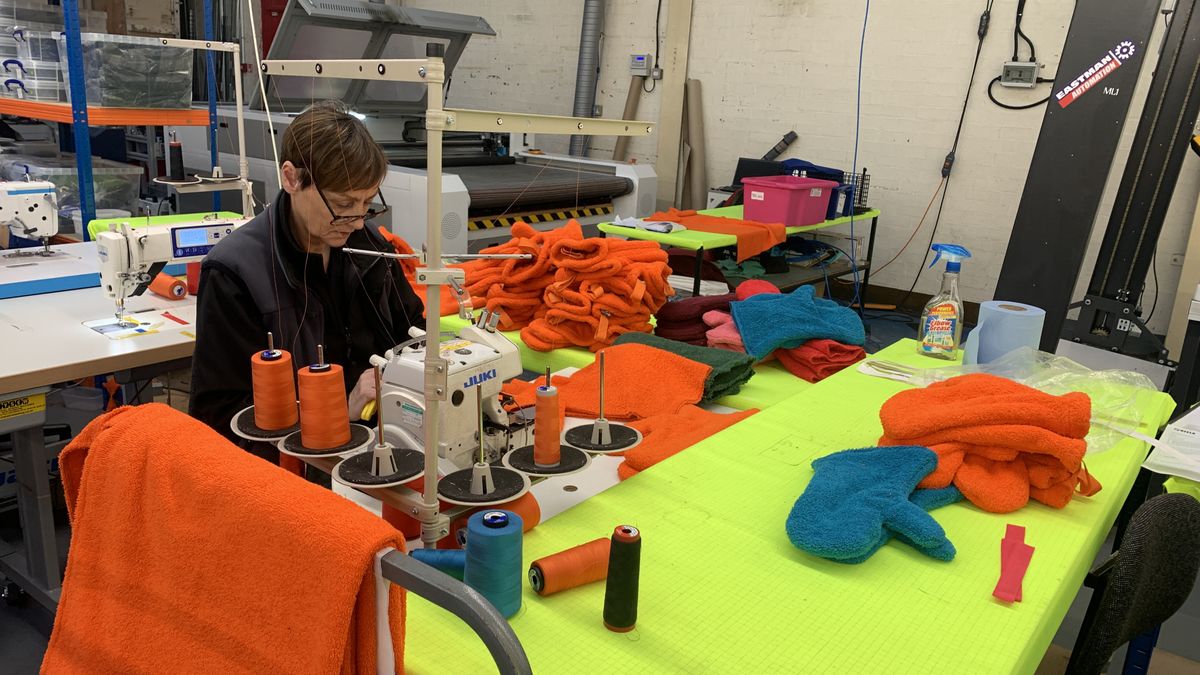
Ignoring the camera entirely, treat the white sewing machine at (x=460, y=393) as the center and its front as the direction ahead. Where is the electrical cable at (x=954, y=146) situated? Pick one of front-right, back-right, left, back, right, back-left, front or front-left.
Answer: right

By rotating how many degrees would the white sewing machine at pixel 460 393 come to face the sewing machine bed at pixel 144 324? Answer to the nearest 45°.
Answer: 0° — it already faces it

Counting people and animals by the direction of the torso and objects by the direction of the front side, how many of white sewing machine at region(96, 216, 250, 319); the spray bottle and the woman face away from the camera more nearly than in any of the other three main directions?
0

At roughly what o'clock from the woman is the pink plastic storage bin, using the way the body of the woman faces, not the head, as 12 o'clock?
The pink plastic storage bin is roughly at 9 o'clock from the woman.

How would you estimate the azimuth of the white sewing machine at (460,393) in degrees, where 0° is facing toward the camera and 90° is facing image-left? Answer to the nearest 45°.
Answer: approximately 135°

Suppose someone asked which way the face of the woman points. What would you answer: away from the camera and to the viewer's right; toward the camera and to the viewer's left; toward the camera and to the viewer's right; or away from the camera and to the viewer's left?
toward the camera and to the viewer's right

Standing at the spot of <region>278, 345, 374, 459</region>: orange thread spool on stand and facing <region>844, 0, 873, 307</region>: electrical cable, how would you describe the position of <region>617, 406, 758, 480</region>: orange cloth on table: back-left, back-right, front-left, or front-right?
front-right

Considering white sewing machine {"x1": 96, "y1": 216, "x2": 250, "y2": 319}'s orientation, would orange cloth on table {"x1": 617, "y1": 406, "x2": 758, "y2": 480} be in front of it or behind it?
in front

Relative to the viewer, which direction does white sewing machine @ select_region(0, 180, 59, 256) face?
away from the camera

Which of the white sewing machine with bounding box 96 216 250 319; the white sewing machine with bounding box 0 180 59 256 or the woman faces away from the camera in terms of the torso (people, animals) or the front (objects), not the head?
the white sewing machine with bounding box 0 180 59 256

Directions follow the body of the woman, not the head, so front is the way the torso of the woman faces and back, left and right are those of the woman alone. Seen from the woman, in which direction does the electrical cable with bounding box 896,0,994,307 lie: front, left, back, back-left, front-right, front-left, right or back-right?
left

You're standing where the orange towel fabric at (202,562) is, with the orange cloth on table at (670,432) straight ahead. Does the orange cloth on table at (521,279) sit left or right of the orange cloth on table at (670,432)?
left

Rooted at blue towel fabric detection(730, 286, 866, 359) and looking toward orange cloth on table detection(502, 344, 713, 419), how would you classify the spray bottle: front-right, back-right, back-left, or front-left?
back-left
